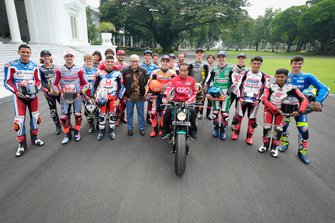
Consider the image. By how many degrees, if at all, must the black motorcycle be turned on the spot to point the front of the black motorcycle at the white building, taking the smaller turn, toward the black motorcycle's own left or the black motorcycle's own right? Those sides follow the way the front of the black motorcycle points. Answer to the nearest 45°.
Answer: approximately 135° to the black motorcycle's own right

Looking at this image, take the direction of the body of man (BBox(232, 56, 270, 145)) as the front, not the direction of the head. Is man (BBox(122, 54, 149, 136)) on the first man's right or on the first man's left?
on the first man's right

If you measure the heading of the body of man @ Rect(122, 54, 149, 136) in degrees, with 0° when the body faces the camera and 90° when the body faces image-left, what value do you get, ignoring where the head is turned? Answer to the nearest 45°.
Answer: approximately 0°

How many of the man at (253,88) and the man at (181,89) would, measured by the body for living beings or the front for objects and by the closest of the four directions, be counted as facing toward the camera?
2

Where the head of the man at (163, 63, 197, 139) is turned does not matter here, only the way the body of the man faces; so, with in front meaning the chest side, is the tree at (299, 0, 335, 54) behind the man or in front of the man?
behind

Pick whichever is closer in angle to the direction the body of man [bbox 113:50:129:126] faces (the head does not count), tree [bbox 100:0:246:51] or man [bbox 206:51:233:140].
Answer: the man

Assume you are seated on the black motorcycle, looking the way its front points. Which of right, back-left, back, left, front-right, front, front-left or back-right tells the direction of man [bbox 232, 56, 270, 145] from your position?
back-left

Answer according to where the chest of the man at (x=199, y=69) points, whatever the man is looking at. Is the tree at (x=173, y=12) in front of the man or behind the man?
behind

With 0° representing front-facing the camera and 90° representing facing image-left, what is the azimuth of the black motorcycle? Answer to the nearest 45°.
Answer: approximately 0°

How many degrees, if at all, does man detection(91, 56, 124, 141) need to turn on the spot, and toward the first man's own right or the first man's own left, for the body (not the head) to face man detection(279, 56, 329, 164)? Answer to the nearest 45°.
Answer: approximately 45° to the first man's own left

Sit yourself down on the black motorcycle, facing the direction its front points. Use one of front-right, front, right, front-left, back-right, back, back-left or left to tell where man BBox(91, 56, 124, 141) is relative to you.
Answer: back-right
